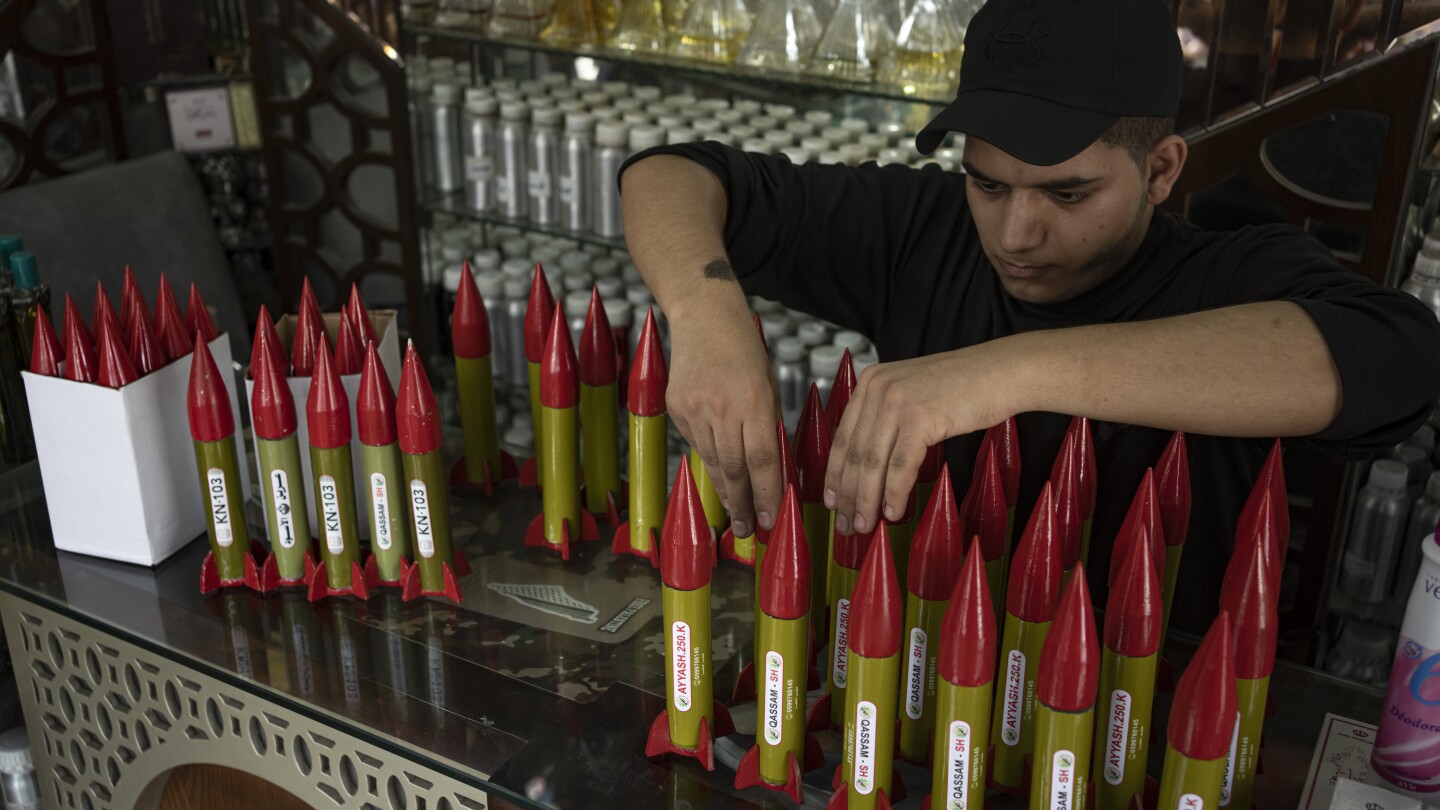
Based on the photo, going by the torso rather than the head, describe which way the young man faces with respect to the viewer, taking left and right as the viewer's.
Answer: facing the viewer and to the left of the viewer

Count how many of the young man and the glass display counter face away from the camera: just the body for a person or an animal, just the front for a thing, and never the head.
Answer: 0

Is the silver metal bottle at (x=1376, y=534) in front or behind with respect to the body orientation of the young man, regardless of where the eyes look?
behind

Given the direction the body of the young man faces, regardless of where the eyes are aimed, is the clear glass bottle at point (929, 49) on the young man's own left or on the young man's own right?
on the young man's own right

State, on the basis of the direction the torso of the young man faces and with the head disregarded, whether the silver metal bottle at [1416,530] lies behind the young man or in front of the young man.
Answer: behind

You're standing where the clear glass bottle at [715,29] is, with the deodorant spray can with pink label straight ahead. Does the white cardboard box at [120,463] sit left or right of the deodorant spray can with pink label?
right

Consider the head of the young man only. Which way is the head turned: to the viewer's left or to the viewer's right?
to the viewer's left

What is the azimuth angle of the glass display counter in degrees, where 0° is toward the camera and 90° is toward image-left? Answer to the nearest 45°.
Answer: approximately 45°

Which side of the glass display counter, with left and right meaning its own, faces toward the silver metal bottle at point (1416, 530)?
back

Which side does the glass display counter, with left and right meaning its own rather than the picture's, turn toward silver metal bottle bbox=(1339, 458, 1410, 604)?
back
